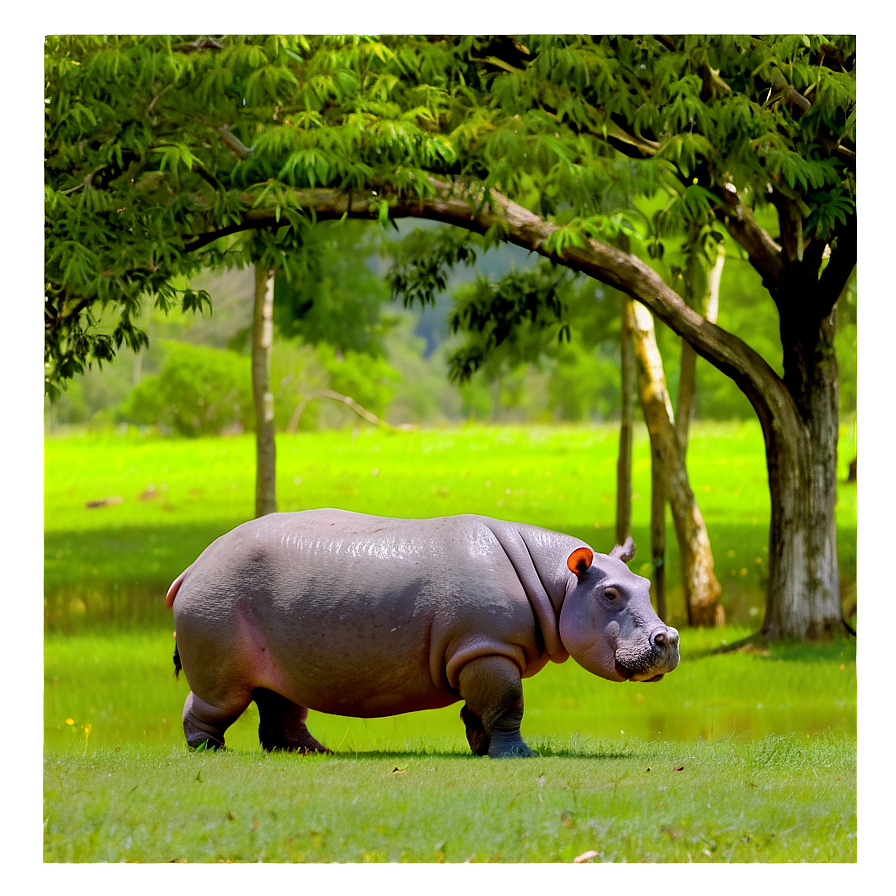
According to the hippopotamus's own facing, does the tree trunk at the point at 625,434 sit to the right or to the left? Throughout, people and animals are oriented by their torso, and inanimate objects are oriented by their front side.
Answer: on its left

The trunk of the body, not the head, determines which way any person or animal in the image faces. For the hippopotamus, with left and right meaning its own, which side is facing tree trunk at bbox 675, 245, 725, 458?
left

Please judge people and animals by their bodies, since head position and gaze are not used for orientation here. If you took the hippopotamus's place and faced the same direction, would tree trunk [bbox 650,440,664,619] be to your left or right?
on your left

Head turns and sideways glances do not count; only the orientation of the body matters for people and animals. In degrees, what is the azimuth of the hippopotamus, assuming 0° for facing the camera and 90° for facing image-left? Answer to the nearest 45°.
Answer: approximately 270°

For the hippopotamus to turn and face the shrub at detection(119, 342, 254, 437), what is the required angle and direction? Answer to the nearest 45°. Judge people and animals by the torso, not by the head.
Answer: approximately 90° to its left

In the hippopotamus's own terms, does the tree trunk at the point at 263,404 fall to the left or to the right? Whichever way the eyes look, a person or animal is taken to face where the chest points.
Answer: on its left

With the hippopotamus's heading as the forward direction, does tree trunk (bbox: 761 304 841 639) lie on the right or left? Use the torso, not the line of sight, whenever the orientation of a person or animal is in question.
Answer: on its left
